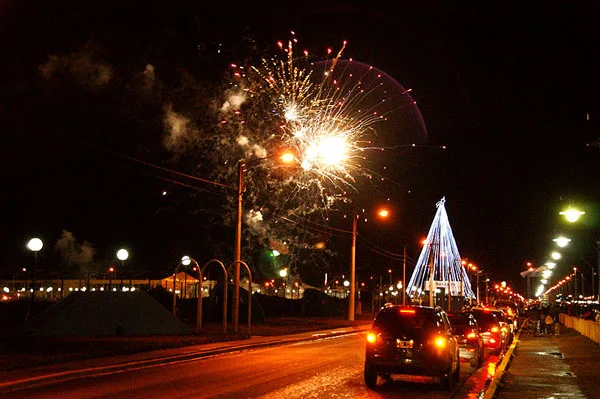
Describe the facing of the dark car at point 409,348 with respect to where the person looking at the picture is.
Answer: facing away from the viewer

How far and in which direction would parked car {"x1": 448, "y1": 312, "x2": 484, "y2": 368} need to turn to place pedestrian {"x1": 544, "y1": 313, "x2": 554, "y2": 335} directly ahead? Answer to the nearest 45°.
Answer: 0° — it already faces them

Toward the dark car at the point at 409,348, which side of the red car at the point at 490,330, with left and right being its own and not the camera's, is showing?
back

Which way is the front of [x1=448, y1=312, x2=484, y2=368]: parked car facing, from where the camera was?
facing away from the viewer

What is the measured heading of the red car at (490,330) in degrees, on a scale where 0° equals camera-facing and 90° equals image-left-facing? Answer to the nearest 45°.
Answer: approximately 180°

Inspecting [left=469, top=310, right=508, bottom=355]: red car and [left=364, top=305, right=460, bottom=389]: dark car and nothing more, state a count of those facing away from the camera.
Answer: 2
